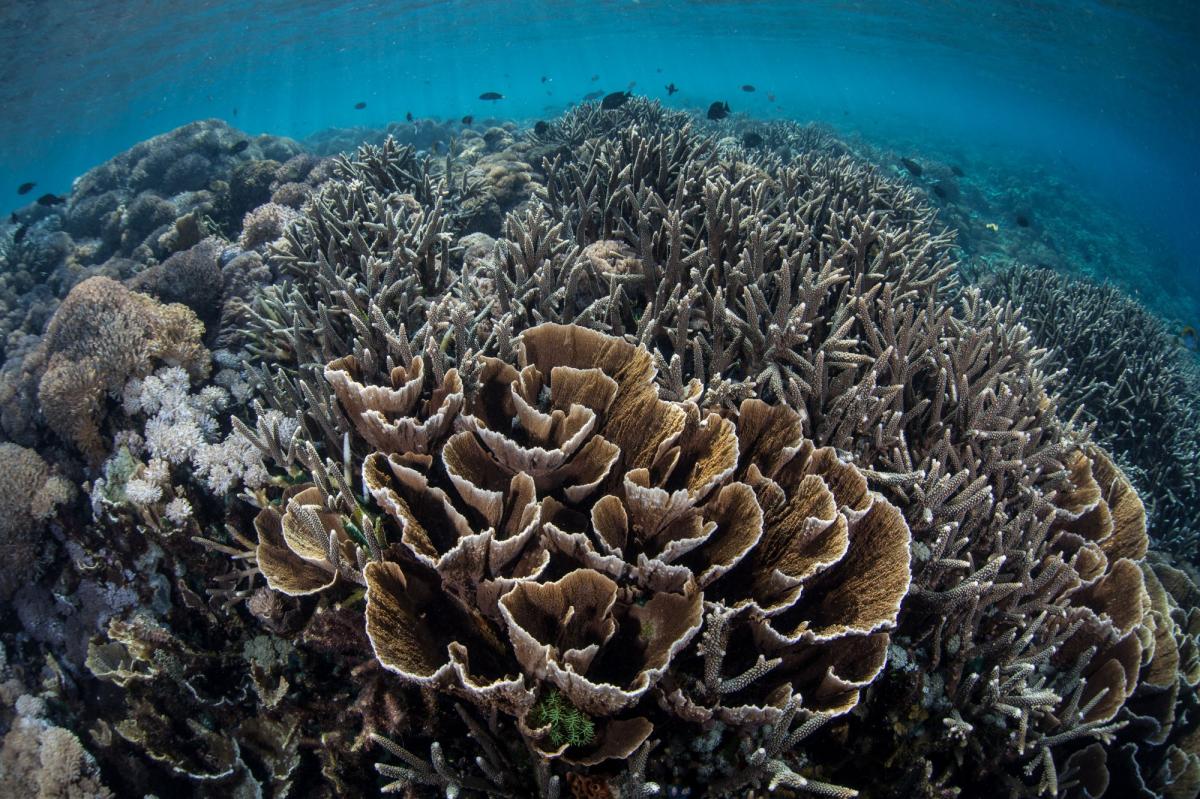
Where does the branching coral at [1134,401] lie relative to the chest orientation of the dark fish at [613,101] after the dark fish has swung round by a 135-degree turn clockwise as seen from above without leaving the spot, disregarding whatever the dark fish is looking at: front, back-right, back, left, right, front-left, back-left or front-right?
right

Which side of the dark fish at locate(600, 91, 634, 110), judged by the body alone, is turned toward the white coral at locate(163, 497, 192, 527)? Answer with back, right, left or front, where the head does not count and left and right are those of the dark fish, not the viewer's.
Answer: left

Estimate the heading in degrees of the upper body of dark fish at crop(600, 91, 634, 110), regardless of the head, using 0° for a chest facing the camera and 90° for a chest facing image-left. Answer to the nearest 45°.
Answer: approximately 90°

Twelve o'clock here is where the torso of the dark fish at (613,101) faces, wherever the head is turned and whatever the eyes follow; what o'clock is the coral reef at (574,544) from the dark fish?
The coral reef is roughly at 9 o'clock from the dark fish.
